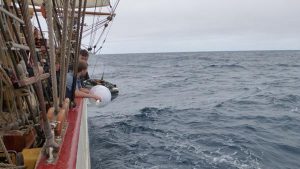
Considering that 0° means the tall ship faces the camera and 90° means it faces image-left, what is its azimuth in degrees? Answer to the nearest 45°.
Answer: approximately 180°
